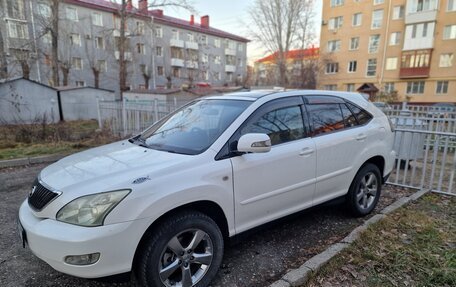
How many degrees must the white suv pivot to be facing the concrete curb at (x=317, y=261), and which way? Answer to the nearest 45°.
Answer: approximately 135° to its left

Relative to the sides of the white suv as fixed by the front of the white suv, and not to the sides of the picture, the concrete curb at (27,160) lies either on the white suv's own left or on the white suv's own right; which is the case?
on the white suv's own right

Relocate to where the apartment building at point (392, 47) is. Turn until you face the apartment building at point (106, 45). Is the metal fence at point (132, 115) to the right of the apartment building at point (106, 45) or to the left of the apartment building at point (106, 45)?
left

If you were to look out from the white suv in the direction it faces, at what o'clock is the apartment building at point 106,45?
The apartment building is roughly at 4 o'clock from the white suv.

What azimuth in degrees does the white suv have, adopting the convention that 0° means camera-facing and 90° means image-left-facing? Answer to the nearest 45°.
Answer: approximately 45°

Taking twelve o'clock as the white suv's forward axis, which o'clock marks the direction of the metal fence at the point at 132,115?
The metal fence is roughly at 4 o'clock from the white suv.

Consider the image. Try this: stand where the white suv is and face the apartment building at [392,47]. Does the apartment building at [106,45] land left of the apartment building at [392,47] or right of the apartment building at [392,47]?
left
